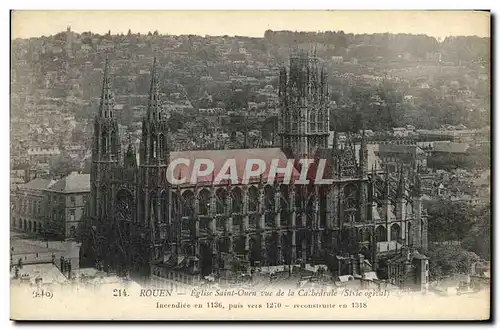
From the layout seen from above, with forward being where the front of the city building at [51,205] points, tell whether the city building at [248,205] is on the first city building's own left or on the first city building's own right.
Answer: on the first city building's own left

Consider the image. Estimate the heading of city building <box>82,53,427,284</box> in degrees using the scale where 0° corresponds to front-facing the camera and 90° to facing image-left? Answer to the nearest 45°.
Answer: approximately 45°

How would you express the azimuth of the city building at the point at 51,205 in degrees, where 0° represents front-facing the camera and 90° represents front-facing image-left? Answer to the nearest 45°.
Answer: approximately 45°

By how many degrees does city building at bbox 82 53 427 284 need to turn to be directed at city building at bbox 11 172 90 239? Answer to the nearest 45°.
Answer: approximately 45° to its right
